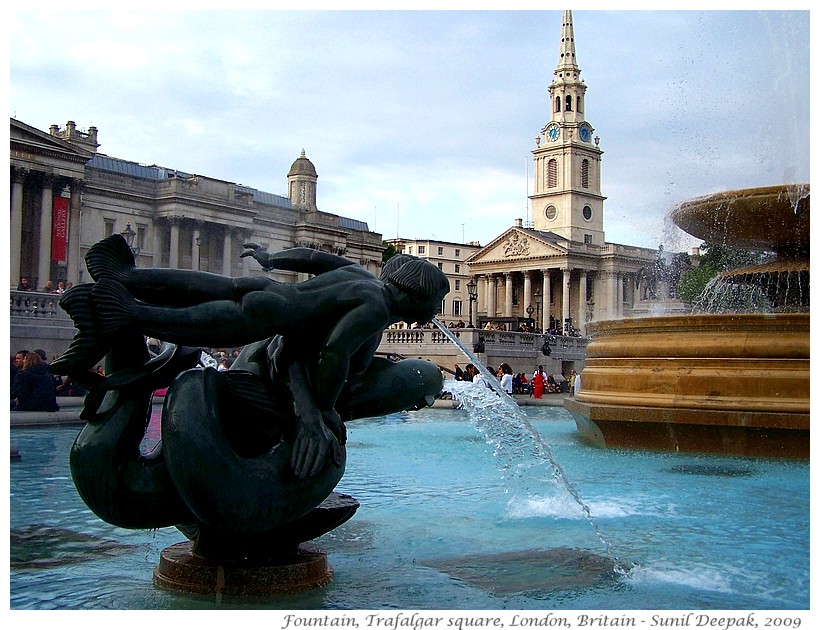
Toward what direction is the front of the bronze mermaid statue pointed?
to the viewer's right

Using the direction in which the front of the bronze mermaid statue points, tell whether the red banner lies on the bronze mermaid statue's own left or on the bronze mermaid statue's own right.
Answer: on the bronze mermaid statue's own left

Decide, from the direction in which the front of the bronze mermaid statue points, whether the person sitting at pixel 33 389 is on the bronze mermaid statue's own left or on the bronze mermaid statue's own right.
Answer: on the bronze mermaid statue's own left
